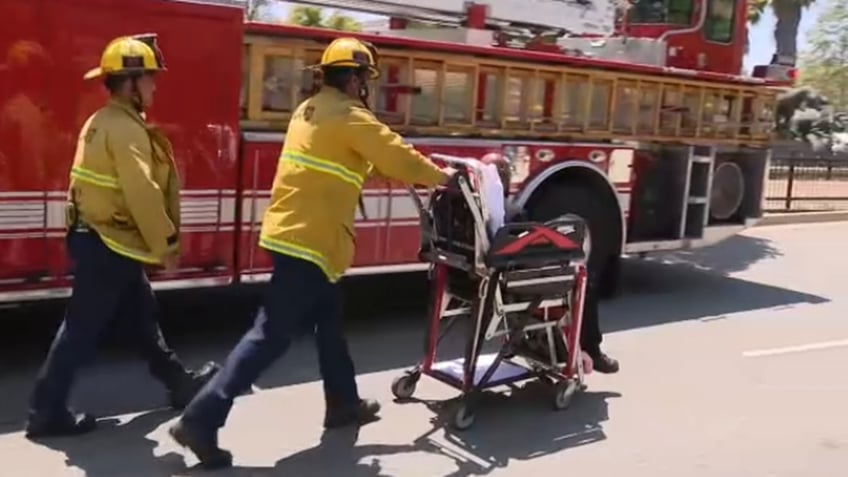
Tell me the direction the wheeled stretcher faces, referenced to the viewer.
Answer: facing away from the viewer and to the right of the viewer

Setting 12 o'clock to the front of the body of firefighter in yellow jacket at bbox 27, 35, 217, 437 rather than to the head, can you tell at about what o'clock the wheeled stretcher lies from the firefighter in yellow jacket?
The wheeled stretcher is roughly at 12 o'clock from the firefighter in yellow jacket.

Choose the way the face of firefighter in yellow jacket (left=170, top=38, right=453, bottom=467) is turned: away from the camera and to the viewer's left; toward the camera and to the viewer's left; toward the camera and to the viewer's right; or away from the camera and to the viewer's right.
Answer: away from the camera and to the viewer's right

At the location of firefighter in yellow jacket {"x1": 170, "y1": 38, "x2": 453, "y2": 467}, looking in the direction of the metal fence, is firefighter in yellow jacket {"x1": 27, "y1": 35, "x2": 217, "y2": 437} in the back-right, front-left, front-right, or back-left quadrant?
back-left

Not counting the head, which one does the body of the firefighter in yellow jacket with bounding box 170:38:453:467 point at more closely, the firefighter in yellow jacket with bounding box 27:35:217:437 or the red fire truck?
the red fire truck

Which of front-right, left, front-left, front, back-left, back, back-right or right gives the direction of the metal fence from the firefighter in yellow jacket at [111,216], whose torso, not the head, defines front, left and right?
front-left

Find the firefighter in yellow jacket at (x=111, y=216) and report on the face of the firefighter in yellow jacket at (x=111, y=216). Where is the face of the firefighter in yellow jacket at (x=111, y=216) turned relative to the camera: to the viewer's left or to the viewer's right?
to the viewer's right

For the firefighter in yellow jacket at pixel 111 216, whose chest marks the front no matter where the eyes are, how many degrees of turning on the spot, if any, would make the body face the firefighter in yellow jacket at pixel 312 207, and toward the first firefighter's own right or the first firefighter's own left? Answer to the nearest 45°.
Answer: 0° — they already face them

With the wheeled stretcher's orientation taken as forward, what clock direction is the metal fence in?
The metal fence is roughly at 11 o'clock from the wheeled stretcher.

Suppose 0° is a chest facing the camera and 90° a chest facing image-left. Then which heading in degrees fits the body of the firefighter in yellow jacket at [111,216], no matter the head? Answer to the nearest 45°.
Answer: approximately 270°
